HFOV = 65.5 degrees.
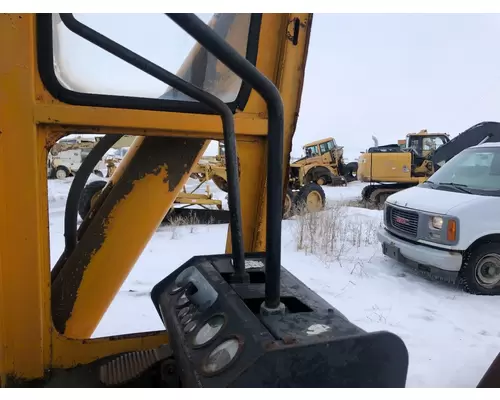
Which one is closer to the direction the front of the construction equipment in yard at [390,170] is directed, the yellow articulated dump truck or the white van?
the white van

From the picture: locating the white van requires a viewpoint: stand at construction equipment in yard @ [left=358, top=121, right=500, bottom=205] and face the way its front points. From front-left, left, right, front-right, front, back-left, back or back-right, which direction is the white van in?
right

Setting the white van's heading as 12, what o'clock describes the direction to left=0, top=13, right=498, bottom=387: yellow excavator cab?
The yellow excavator cab is roughly at 11 o'clock from the white van.

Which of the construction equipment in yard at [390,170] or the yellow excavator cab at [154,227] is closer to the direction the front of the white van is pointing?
the yellow excavator cab

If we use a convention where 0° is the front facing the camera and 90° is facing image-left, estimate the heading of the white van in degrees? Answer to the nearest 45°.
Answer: approximately 45°

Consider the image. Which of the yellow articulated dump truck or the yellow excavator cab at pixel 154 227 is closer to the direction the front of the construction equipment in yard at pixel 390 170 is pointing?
the yellow excavator cab

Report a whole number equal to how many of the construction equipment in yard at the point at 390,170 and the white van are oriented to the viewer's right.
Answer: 1

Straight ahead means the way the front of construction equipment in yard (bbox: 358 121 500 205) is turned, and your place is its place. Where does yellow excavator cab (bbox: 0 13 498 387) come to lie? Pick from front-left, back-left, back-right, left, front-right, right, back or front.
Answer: right

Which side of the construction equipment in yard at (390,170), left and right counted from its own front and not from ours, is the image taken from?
right

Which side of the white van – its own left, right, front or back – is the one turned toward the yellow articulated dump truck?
right

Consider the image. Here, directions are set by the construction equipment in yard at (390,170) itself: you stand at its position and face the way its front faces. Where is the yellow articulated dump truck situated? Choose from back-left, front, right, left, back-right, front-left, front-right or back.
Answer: back-left

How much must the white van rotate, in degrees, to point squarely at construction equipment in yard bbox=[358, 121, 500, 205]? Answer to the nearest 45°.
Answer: approximately 135° to its right
